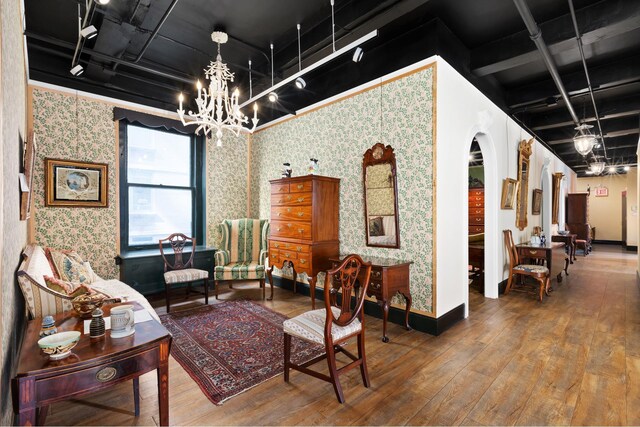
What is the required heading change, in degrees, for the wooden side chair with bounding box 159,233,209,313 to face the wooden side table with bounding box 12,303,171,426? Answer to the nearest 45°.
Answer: approximately 45° to its right

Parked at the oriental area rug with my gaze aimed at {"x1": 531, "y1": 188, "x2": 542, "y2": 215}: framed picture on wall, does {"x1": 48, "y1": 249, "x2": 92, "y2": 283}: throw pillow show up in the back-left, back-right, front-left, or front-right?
back-left

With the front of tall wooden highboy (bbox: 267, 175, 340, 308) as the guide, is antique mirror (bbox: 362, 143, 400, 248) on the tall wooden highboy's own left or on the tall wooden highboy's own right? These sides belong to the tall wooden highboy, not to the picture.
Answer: on the tall wooden highboy's own left

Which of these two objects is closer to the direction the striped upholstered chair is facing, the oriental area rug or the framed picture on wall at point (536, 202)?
the oriental area rug

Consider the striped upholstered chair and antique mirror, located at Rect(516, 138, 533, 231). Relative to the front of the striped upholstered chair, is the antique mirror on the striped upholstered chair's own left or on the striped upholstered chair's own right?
on the striped upholstered chair's own left
